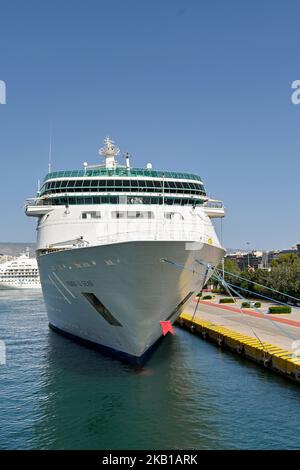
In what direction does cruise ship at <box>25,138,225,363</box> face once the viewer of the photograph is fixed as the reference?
facing the viewer
